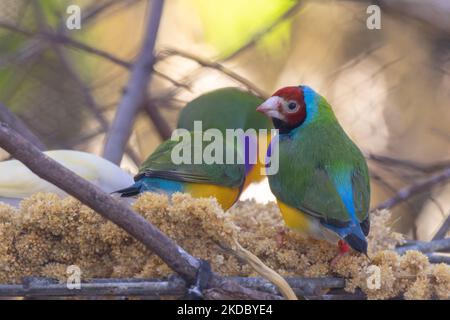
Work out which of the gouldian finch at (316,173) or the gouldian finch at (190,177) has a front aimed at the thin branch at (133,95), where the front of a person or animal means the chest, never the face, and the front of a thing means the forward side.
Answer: the gouldian finch at (316,173)

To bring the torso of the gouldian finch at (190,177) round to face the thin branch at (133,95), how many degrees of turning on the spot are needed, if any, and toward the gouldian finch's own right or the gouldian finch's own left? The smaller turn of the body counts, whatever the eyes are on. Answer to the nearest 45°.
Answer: approximately 90° to the gouldian finch's own left

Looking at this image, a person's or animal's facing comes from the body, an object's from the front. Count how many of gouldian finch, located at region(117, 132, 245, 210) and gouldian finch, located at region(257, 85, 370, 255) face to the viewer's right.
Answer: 1

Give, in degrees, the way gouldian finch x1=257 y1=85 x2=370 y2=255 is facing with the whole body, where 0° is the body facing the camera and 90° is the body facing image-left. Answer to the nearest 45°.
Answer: approximately 135°

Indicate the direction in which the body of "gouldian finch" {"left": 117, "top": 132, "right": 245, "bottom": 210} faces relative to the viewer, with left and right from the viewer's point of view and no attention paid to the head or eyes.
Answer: facing to the right of the viewer

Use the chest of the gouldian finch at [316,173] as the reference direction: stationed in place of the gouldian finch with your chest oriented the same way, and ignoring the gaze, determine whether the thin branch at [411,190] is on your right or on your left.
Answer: on your right

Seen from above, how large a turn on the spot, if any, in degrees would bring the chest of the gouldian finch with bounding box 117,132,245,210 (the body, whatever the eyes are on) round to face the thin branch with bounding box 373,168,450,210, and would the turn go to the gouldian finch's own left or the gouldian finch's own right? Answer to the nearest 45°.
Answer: approximately 45° to the gouldian finch's own left

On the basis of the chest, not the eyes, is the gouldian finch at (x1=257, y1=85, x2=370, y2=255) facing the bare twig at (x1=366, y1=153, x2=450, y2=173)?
no
